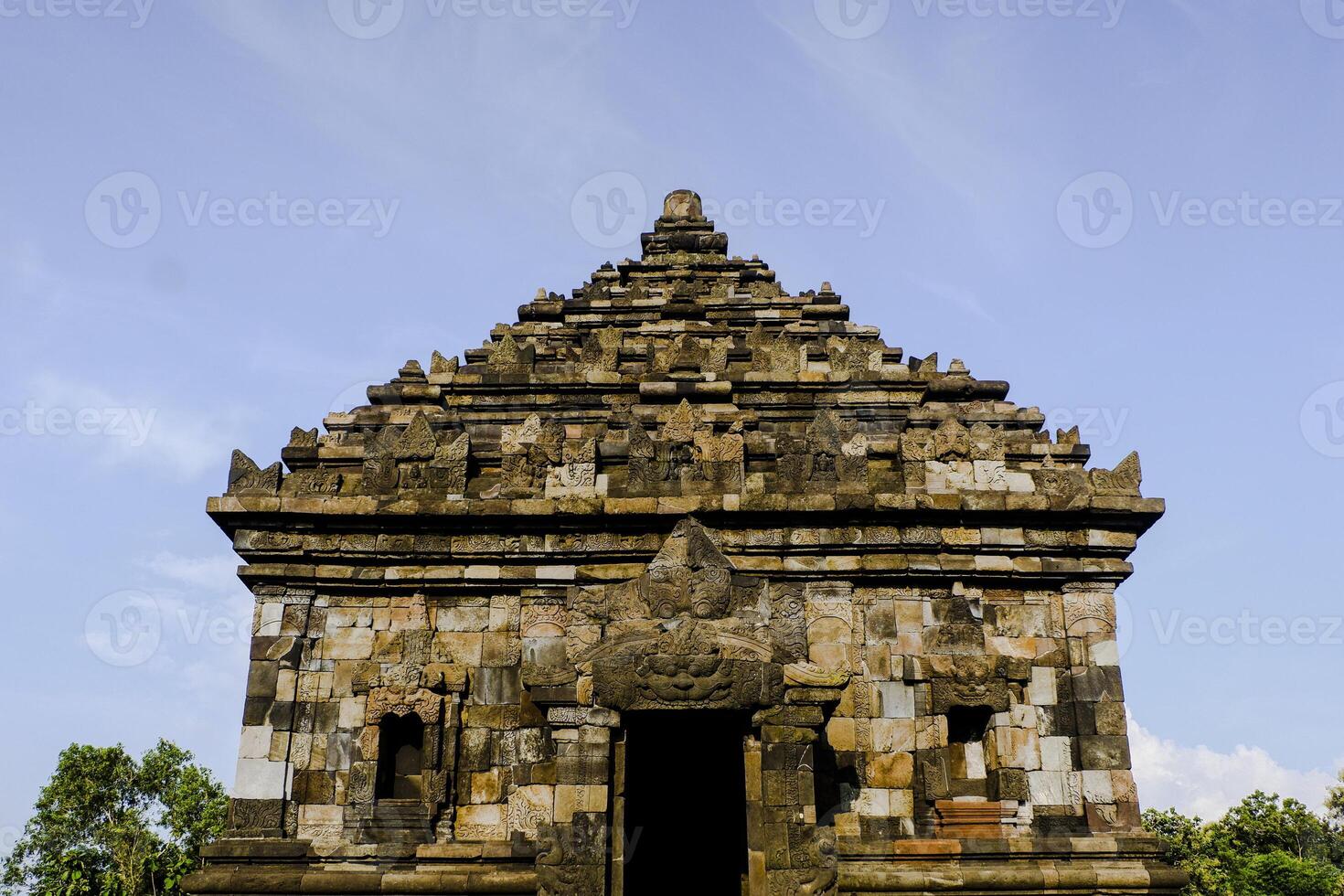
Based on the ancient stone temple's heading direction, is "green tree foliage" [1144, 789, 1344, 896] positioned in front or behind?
behind

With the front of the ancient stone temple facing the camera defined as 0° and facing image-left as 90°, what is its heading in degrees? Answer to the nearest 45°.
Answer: approximately 0°

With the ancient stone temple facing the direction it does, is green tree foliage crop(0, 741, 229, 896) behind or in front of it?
behind
